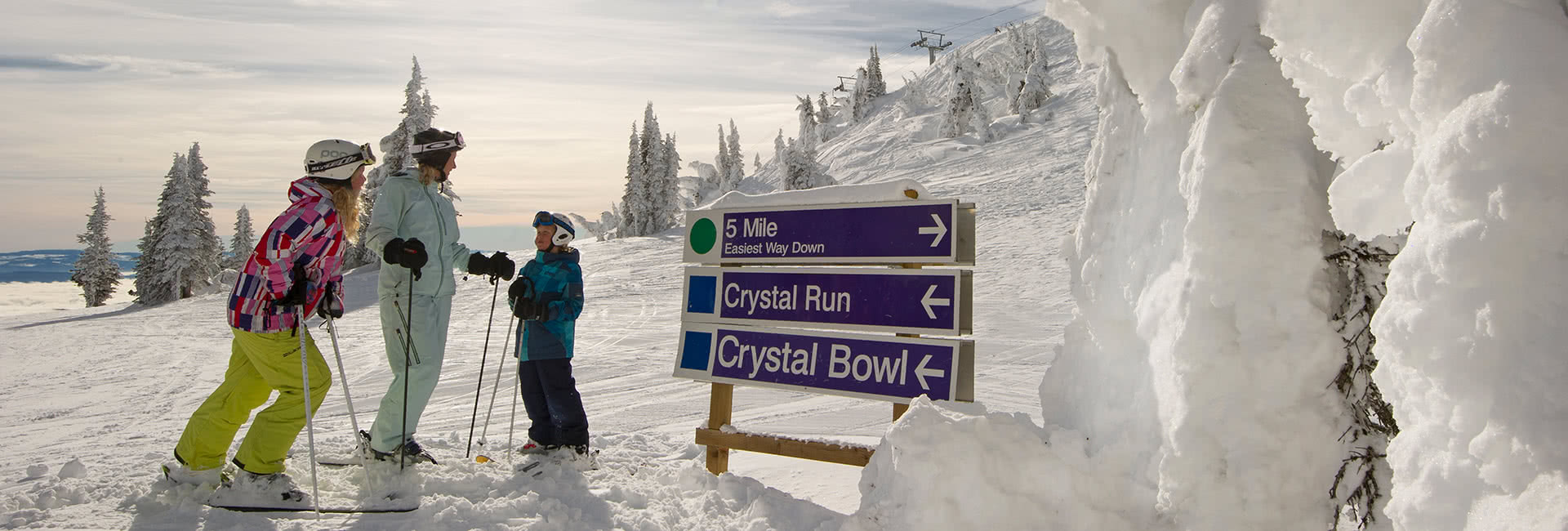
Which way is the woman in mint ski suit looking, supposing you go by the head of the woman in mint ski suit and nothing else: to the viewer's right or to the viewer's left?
to the viewer's right

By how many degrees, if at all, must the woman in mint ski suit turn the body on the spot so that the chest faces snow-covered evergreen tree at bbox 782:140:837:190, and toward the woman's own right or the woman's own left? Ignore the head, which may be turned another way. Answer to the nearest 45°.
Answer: approximately 90° to the woman's own left

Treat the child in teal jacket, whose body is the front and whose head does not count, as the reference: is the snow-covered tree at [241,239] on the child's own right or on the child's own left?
on the child's own right

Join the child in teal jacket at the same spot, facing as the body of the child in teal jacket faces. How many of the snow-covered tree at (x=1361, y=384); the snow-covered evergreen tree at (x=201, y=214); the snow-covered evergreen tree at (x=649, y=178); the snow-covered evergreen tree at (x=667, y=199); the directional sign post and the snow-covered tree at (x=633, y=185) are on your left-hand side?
2

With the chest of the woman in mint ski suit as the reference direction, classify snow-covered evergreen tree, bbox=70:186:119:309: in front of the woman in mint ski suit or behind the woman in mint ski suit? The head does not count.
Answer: behind

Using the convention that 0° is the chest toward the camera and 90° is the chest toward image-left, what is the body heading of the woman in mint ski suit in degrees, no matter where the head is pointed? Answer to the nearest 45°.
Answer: approximately 315°

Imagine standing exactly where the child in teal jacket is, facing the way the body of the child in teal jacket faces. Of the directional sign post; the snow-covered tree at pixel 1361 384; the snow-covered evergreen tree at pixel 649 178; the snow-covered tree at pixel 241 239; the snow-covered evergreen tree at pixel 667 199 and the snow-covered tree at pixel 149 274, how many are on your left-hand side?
2

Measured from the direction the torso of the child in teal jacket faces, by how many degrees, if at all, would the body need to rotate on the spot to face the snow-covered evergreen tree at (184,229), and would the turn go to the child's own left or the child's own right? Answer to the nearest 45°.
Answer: approximately 90° to the child's own right

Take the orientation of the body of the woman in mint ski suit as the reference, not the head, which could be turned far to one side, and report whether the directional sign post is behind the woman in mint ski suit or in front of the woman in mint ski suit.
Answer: in front

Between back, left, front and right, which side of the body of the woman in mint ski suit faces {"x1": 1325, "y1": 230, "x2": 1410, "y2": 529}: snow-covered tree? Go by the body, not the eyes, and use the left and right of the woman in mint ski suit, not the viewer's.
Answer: front

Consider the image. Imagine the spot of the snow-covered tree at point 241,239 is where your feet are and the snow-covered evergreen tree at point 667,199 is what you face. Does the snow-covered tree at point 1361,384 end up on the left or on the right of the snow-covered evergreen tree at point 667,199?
right

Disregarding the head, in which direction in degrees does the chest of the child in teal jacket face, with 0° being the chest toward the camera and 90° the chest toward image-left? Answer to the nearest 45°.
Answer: approximately 45°
